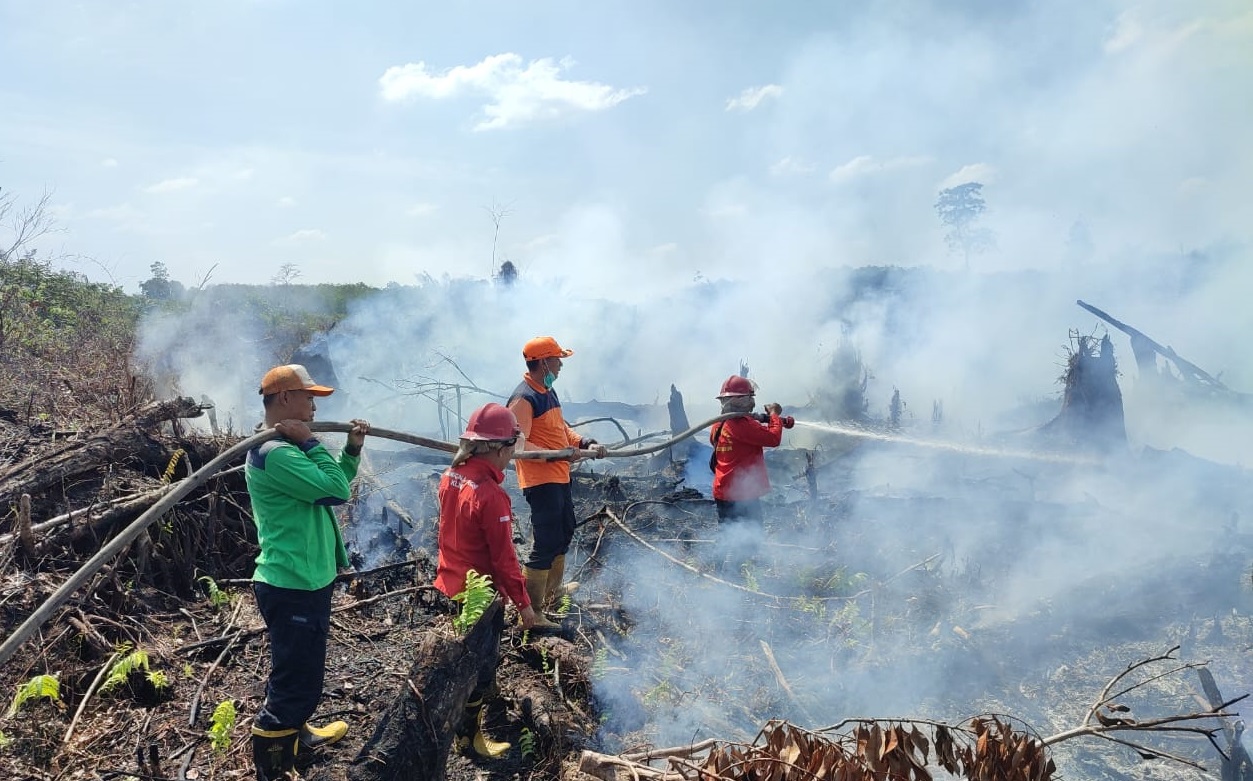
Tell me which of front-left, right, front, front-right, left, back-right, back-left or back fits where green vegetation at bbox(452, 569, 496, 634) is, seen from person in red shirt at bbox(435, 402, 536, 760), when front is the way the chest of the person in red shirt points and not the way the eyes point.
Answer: back-right

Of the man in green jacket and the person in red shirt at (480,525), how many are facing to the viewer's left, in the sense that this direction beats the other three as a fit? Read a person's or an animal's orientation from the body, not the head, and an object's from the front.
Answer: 0

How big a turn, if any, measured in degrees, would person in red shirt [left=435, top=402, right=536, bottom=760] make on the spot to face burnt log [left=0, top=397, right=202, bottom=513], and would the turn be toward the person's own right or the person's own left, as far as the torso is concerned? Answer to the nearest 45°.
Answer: approximately 90° to the person's own left

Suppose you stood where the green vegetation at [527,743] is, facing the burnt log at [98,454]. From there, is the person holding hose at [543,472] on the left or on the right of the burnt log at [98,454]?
right

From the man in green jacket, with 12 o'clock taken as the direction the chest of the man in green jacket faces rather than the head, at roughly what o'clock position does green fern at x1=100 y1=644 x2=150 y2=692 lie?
The green fern is roughly at 8 o'clock from the man in green jacket.

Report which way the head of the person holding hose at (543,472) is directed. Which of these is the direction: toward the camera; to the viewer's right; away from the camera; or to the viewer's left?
to the viewer's right

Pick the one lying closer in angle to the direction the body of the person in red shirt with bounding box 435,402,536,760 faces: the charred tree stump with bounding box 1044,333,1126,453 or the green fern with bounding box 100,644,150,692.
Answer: the charred tree stump

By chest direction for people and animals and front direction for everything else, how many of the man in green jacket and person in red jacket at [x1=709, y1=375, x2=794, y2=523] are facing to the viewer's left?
0

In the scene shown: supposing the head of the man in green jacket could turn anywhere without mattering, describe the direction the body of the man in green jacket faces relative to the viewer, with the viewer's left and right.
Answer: facing to the right of the viewer

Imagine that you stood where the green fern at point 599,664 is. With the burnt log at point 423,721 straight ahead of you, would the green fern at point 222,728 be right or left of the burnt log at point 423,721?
right

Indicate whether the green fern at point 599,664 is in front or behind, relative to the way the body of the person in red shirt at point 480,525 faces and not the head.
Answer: in front

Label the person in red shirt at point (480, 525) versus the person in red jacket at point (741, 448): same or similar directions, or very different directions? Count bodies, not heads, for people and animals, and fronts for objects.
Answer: same or similar directions

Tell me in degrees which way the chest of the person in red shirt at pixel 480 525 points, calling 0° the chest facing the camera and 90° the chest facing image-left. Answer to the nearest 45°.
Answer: approximately 225°

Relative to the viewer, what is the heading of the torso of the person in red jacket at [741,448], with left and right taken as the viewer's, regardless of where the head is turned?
facing away from the viewer and to the right of the viewer
